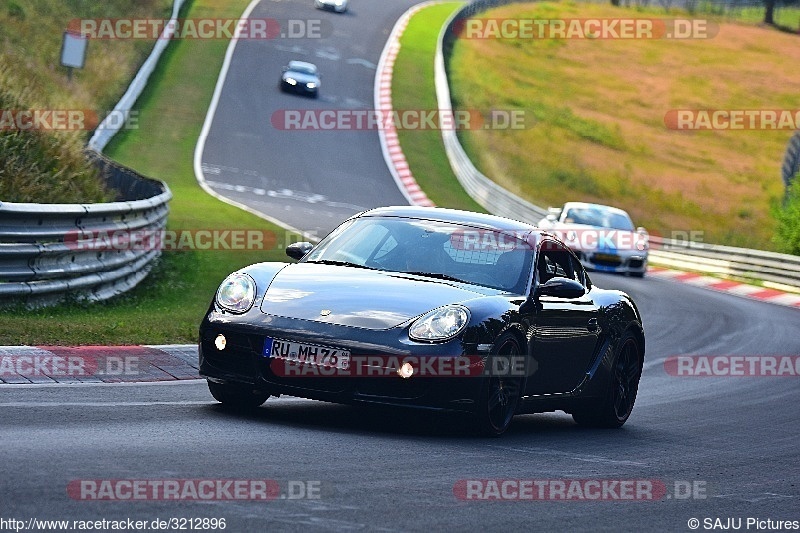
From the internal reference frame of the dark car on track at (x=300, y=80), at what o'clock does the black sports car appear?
The black sports car is roughly at 12 o'clock from the dark car on track.

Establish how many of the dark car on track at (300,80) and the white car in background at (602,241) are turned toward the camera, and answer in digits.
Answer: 2

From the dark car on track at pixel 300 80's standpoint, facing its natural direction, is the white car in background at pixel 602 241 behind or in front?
in front

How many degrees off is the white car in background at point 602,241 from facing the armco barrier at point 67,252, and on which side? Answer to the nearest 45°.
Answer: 0° — it already faces it

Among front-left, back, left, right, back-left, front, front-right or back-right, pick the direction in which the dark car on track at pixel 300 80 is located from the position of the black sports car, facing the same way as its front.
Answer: back-right

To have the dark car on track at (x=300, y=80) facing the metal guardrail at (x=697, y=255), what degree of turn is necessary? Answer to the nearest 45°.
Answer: approximately 45° to its left

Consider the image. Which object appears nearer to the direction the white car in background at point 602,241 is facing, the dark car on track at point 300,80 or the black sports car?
the black sports car

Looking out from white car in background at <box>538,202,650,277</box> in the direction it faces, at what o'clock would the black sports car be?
The black sports car is roughly at 12 o'clock from the white car in background.

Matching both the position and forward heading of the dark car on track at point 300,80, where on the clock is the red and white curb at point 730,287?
The red and white curb is roughly at 11 o'clock from the dark car on track.

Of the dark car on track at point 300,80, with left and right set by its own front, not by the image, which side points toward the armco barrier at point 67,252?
front

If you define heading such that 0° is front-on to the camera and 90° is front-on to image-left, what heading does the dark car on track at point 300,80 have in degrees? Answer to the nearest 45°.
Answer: approximately 0°

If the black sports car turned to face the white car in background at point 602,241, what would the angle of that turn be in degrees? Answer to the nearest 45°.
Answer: approximately 135° to its right

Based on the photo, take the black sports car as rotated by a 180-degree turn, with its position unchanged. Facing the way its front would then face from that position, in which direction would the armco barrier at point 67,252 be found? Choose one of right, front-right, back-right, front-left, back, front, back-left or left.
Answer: left

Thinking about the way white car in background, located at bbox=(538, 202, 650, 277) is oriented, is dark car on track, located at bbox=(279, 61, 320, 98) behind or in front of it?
behind
